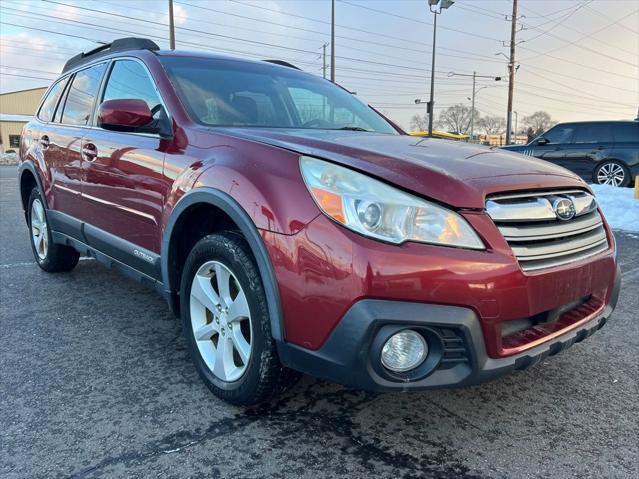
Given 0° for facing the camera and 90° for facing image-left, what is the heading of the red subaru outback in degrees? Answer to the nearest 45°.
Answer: approximately 315°

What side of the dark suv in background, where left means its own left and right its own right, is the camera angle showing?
left

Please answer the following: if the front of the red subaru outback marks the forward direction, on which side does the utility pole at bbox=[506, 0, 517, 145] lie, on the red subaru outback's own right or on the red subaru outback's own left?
on the red subaru outback's own left

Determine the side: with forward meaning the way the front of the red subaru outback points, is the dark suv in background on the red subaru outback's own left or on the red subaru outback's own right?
on the red subaru outback's own left

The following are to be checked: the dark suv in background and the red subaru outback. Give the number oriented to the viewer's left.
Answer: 1

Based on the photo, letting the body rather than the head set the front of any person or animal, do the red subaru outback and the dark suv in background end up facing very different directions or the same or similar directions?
very different directions

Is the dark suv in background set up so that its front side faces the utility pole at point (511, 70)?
no

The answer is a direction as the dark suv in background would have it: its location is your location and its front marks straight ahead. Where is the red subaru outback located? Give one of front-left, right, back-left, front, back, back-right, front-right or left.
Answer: left
